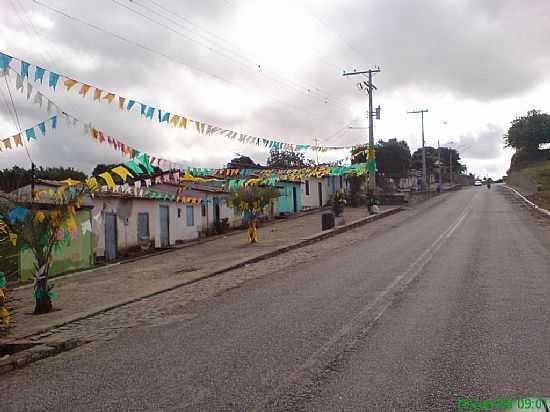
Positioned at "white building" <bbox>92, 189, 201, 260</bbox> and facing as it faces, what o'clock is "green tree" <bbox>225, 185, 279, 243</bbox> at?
The green tree is roughly at 11 o'clock from the white building.

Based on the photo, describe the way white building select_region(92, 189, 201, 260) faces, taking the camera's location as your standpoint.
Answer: facing the viewer and to the right of the viewer

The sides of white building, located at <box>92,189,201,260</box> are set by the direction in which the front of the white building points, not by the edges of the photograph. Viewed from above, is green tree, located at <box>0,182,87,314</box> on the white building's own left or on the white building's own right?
on the white building's own right
